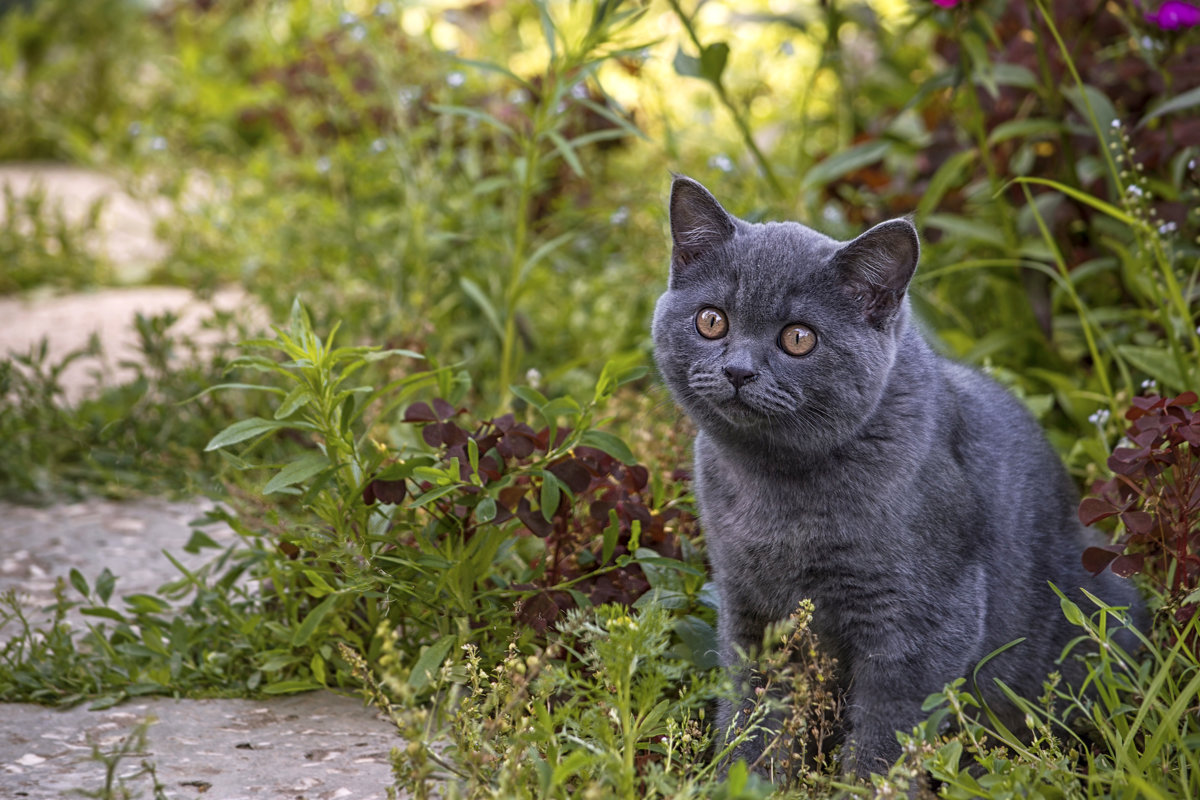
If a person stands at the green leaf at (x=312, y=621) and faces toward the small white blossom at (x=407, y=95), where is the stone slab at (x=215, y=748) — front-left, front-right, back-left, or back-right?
back-left

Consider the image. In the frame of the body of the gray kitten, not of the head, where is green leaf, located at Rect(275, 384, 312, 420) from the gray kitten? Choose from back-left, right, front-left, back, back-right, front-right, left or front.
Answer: front-right

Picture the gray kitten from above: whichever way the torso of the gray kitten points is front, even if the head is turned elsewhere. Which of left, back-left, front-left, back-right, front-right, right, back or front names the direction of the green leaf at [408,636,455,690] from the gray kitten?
front-right

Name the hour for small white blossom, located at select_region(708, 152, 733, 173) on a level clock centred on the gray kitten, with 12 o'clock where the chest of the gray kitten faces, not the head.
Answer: The small white blossom is roughly at 4 o'clock from the gray kitten.

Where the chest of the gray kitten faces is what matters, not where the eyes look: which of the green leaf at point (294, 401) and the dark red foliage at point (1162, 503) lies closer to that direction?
the green leaf

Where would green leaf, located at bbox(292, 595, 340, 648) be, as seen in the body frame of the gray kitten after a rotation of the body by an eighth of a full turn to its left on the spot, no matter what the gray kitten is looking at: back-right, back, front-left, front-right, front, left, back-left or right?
right

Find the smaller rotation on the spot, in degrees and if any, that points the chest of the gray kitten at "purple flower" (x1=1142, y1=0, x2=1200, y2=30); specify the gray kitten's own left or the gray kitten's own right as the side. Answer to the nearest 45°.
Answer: approximately 180°

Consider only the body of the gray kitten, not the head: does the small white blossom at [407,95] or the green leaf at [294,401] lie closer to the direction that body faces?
the green leaf

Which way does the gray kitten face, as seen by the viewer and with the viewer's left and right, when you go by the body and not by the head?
facing the viewer and to the left of the viewer

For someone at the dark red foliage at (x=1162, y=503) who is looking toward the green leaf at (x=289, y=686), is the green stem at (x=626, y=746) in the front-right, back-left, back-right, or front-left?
front-left

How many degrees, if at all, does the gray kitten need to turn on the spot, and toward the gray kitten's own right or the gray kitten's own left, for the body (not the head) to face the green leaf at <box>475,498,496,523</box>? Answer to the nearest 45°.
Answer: approximately 45° to the gray kitten's own right

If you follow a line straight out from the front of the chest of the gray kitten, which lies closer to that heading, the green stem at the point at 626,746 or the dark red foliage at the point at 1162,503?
the green stem

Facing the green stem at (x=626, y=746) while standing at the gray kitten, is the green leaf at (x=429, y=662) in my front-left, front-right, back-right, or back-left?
front-right

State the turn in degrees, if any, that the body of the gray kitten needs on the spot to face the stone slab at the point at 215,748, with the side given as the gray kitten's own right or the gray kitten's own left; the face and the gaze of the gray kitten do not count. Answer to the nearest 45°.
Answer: approximately 45° to the gray kitten's own right
